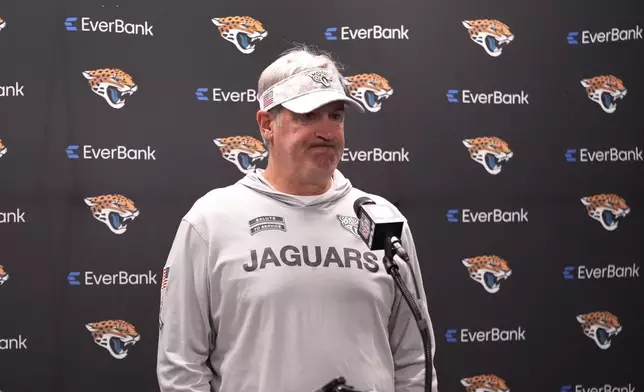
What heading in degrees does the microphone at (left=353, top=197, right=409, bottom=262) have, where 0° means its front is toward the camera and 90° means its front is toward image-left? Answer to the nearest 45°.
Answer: approximately 135°
